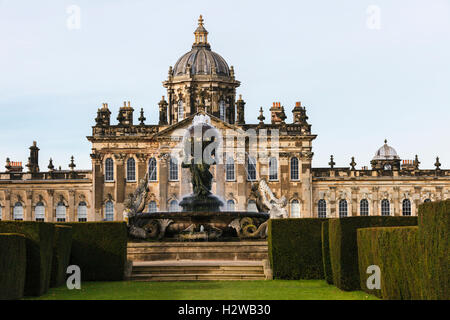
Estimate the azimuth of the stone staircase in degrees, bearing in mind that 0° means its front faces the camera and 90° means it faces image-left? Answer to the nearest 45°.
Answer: approximately 0°

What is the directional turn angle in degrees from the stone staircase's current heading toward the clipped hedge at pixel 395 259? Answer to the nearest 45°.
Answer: approximately 45° to its left

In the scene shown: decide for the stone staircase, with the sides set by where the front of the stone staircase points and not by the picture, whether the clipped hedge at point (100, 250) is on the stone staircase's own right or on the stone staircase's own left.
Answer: on the stone staircase's own right

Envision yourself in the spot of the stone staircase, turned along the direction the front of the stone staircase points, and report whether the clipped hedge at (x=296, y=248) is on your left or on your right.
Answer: on your left
